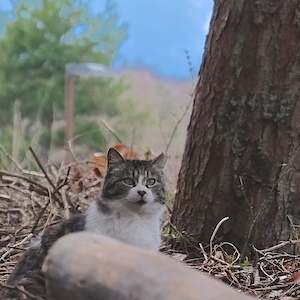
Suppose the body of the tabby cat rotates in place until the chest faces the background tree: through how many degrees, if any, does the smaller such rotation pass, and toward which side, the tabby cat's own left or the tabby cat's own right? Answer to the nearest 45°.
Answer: approximately 135° to the tabby cat's own left

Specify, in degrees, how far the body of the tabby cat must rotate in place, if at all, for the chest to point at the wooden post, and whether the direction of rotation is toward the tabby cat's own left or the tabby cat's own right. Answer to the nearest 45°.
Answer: approximately 135° to the tabby cat's own left

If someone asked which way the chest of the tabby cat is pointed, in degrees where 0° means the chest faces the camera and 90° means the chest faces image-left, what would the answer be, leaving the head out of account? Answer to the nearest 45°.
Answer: approximately 315°

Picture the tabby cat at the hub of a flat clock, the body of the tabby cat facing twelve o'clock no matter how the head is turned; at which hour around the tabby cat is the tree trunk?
The tree trunk is roughly at 10 o'clock from the tabby cat.
